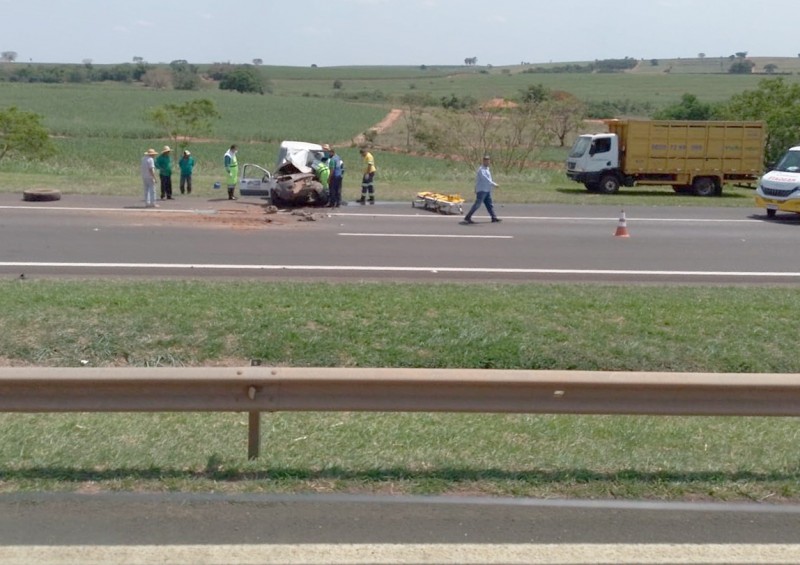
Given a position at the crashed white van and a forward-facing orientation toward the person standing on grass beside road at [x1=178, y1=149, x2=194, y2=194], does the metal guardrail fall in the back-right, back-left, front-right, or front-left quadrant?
back-left

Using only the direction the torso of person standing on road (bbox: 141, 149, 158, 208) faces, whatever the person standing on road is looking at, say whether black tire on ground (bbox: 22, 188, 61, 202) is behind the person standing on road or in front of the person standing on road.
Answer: behind

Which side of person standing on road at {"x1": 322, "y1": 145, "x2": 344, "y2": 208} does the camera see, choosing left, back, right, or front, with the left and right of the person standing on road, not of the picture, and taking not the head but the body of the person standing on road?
left

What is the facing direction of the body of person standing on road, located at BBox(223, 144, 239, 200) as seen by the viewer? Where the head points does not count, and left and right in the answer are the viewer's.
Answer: facing to the right of the viewer

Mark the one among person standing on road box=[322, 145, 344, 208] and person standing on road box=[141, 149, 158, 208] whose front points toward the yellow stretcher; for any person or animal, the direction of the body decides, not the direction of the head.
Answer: person standing on road box=[141, 149, 158, 208]

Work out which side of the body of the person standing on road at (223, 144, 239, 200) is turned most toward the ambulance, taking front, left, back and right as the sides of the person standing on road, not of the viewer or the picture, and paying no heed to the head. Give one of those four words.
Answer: front

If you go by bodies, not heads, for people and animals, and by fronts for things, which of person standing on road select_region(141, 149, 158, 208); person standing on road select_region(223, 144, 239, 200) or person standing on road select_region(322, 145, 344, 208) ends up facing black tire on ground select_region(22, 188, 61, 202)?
person standing on road select_region(322, 145, 344, 208)

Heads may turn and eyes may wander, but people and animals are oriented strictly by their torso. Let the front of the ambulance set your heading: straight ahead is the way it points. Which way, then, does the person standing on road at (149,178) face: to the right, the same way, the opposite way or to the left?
the opposite way

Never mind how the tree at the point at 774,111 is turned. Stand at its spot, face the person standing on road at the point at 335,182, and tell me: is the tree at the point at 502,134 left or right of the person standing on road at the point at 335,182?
right

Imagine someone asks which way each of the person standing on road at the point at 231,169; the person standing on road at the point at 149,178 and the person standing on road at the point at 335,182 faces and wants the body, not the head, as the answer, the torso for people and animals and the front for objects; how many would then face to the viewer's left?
1

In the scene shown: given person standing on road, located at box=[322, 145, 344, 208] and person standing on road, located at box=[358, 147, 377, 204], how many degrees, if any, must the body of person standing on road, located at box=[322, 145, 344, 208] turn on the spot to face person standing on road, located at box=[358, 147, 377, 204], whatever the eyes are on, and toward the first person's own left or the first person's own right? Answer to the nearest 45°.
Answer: approximately 135° to the first person's own right

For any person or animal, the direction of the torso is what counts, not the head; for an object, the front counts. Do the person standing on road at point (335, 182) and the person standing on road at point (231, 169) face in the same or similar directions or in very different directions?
very different directions
